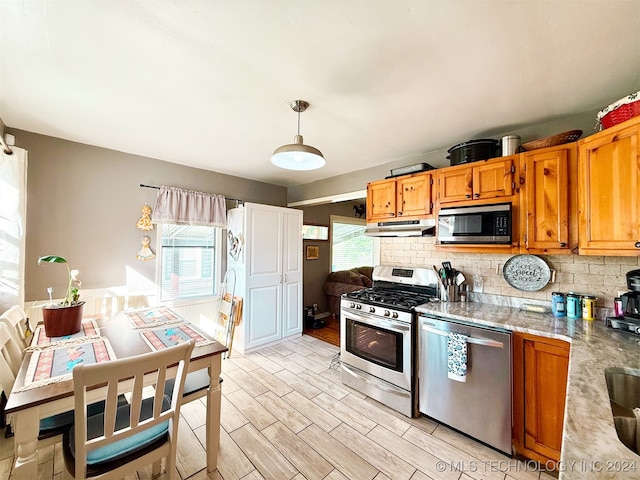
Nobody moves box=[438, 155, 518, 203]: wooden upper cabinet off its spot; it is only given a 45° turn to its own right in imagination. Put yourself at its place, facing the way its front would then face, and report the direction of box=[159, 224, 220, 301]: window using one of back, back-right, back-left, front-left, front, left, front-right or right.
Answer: front

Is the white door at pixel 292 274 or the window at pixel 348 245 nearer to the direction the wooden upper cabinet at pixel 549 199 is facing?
the white door

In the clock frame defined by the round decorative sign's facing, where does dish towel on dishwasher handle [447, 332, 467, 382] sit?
The dish towel on dishwasher handle is roughly at 1 o'clock from the round decorative sign.

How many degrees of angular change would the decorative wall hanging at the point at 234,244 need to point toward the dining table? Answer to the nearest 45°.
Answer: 0° — it already faces it

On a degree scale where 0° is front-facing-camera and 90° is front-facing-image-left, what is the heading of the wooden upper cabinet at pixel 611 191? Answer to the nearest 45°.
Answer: approximately 45°

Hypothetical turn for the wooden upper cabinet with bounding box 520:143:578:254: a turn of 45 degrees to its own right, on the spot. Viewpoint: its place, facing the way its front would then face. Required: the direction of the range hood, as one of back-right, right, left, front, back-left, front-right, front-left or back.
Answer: front

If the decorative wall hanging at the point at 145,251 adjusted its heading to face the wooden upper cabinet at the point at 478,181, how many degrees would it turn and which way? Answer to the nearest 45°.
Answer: approximately 45° to its left

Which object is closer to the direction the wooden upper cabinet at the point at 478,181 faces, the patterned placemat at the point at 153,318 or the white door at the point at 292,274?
the patterned placemat

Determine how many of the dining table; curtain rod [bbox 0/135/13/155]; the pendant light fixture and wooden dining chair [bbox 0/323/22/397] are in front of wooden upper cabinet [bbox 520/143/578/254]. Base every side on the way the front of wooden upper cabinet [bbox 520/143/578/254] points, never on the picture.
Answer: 4

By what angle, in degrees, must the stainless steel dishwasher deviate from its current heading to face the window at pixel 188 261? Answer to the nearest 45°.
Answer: approximately 45° to its right

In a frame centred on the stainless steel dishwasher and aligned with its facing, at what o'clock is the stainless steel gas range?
The stainless steel gas range is roughly at 2 o'clock from the stainless steel dishwasher.
